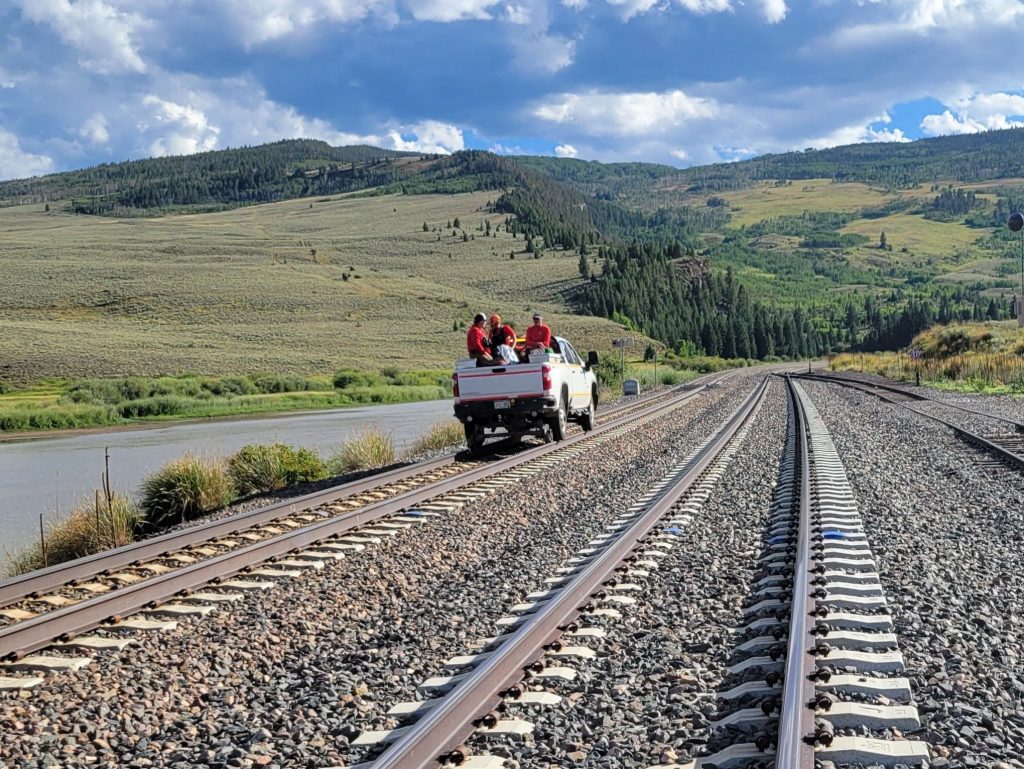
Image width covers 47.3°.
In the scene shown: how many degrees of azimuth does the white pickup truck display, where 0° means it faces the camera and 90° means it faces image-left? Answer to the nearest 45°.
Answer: approximately 225°

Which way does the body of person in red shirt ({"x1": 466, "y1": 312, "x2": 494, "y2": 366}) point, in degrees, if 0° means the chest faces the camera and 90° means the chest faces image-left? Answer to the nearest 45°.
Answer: approximately 270°

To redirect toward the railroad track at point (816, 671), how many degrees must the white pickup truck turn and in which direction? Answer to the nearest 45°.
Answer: approximately 135° to its right

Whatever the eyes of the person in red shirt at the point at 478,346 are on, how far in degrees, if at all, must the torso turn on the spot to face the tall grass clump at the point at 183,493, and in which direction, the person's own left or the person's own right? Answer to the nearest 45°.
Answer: approximately 135° to the person's own right

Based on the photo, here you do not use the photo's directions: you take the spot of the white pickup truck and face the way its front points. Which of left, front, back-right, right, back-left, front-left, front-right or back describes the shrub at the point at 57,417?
left

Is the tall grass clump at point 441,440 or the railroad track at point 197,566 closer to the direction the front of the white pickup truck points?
the tall grass clump

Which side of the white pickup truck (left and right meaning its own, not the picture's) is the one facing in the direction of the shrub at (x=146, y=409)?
left
